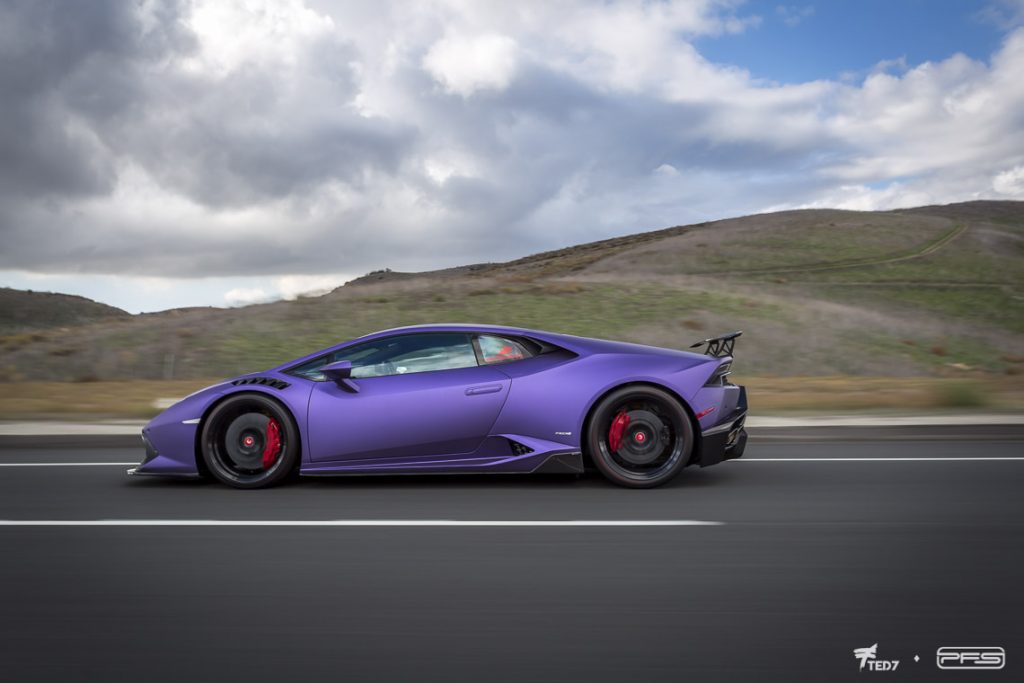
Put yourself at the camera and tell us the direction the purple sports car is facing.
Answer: facing to the left of the viewer
